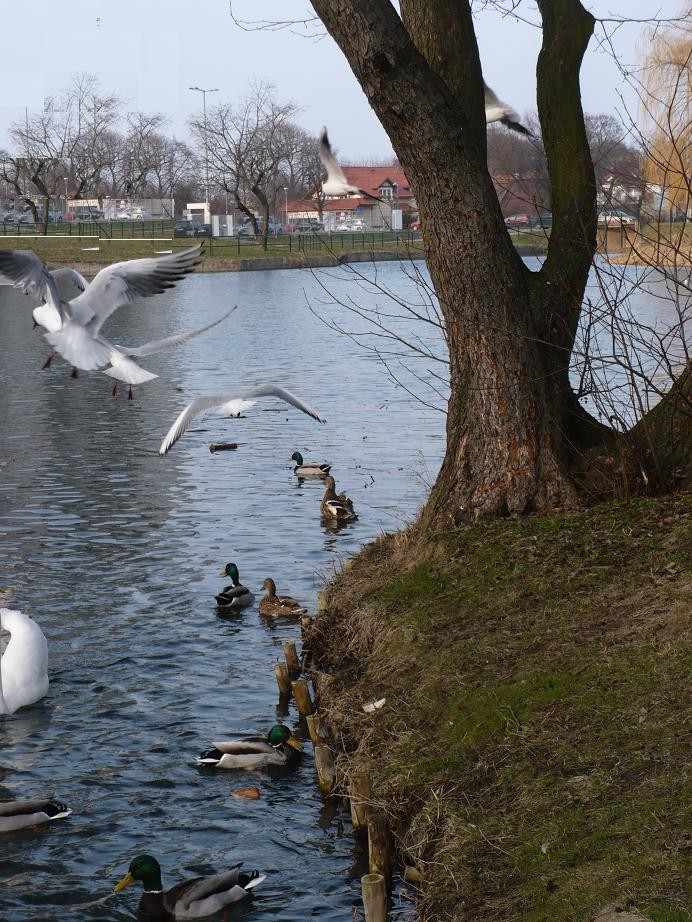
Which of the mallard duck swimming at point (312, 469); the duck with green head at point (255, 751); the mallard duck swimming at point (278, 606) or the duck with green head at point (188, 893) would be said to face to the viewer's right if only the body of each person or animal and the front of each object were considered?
the duck with green head at point (255, 751)

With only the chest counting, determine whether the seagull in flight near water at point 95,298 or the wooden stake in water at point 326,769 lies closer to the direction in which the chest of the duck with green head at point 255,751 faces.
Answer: the wooden stake in water

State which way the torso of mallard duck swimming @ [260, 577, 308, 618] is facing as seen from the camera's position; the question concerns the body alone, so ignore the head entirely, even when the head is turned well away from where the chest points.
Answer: to the viewer's left

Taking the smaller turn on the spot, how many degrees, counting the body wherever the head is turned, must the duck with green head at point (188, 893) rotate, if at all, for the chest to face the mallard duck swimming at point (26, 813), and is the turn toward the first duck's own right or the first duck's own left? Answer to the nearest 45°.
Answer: approximately 45° to the first duck's own right

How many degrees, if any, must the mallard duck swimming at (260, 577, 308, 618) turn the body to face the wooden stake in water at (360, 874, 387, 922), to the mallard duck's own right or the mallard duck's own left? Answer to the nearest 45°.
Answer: approximately 90° to the mallard duck's own left

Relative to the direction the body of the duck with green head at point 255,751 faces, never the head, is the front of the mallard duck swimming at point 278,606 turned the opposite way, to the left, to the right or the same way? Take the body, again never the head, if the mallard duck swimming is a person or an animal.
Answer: the opposite way

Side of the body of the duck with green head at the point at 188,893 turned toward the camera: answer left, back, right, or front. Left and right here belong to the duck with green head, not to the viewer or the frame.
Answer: left

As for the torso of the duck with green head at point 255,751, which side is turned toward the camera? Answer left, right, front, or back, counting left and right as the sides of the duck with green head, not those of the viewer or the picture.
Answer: right

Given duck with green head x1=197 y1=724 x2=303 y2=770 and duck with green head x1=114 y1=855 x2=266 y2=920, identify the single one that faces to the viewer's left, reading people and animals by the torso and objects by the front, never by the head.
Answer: duck with green head x1=114 y1=855 x2=266 y2=920
